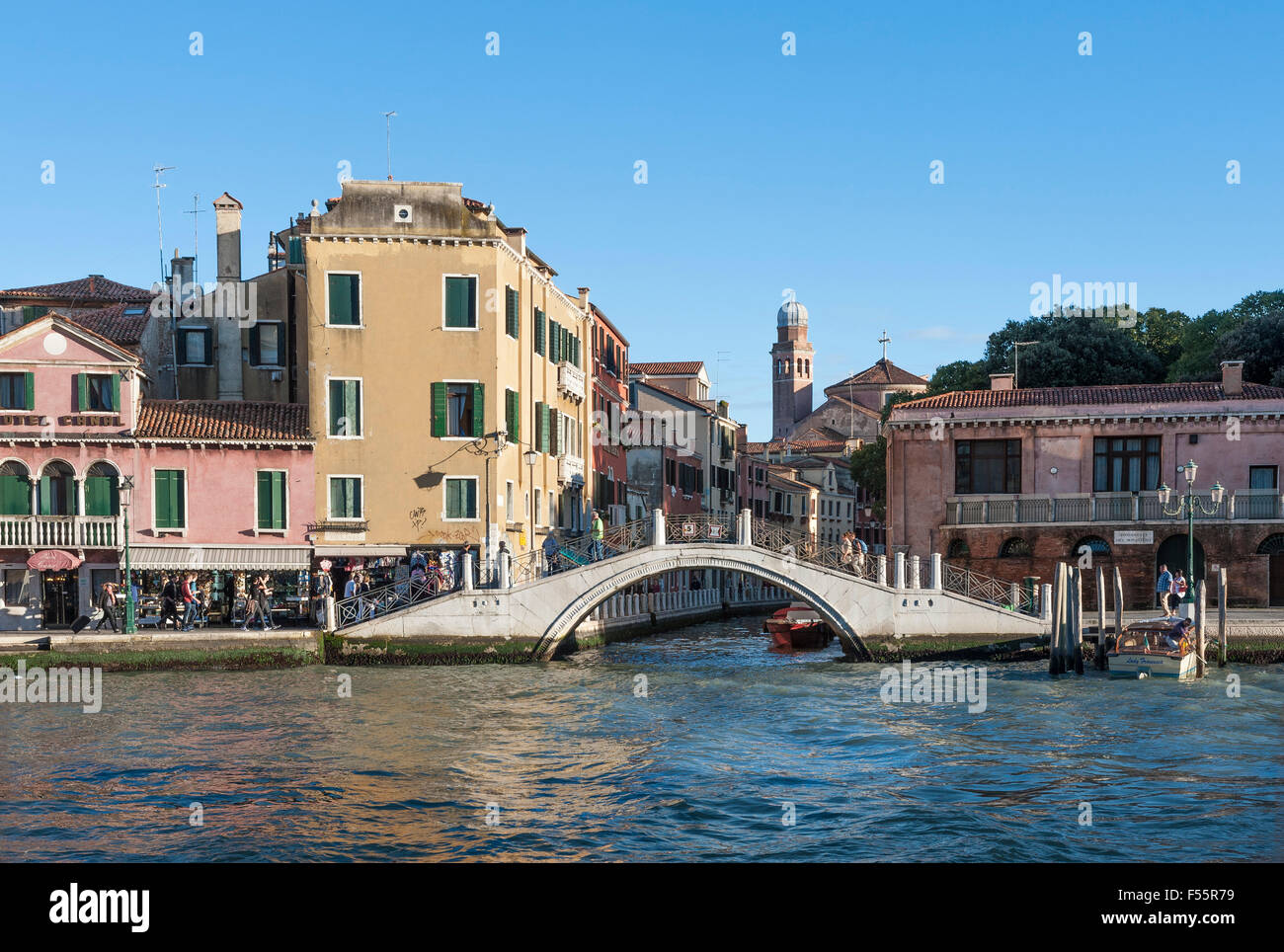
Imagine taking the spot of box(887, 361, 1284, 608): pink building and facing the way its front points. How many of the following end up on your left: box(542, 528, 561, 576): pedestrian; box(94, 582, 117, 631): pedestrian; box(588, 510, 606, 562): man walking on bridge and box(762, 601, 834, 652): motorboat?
0

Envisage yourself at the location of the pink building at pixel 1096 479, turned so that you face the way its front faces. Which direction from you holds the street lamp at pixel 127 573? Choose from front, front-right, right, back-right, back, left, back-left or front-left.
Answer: front-right

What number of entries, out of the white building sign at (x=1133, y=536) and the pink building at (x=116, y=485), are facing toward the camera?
2

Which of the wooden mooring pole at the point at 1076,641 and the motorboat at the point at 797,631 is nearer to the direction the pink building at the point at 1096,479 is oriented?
the wooden mooring pole

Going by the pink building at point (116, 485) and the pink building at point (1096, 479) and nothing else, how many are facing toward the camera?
2

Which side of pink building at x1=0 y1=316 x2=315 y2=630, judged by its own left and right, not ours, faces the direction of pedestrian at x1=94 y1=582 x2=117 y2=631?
front

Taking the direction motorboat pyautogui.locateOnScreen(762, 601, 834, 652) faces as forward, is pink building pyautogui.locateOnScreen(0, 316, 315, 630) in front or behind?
in front

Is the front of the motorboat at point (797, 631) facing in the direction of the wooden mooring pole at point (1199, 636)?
no

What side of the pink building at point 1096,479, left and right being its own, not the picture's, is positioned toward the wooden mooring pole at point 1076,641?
front

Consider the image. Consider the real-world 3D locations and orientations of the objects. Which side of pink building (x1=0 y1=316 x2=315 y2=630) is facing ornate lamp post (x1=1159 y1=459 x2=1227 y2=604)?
left

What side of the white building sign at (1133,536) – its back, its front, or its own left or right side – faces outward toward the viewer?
front

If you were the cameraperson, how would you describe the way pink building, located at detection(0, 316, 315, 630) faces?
facing the viewer

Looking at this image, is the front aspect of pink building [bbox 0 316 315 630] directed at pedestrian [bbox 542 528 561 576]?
no

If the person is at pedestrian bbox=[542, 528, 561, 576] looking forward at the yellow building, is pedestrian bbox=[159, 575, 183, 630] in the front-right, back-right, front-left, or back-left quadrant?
front-left

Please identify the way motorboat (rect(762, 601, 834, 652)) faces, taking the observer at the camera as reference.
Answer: facing the viewer and to the left of the viewer

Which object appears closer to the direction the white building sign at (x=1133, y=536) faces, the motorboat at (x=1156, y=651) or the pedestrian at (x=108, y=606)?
the motorboat
